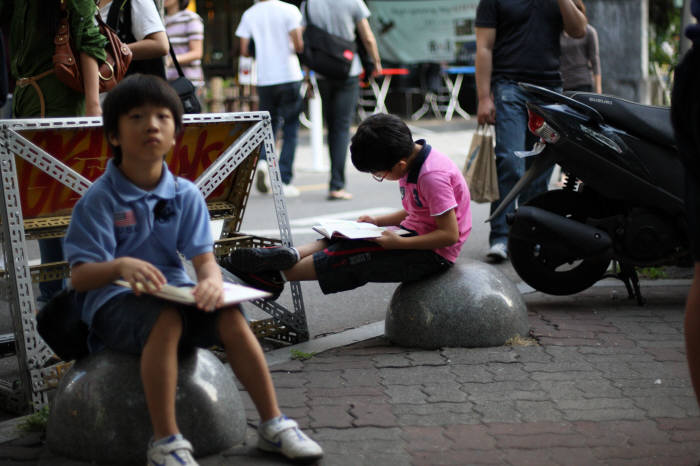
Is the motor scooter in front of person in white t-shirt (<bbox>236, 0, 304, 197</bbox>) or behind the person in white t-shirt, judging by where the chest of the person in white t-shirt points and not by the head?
behind

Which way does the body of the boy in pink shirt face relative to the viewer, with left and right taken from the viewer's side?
facing to the left of the viewer

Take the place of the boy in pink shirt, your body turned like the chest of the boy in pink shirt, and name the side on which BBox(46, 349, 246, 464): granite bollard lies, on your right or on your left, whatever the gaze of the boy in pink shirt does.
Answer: on your left

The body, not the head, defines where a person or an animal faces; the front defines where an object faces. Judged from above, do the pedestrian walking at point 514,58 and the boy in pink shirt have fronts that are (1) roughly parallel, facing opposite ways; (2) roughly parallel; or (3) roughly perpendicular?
roughly perpendicular

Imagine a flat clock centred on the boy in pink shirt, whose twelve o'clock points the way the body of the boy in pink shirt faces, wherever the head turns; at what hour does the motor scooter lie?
The motor scooter is roughly at 5 o'clock from the boy in pink shirt.

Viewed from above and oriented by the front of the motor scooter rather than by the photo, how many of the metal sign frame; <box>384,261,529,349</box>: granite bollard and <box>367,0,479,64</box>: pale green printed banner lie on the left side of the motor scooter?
1

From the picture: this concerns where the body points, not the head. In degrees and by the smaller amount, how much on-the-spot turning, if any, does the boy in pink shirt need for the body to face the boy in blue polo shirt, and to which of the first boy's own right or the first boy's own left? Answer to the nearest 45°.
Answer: approximately 45° to the first boy's own left

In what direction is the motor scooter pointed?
to the viewer's right

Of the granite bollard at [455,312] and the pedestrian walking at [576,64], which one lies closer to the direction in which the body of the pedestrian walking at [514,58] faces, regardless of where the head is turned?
the granite bollard

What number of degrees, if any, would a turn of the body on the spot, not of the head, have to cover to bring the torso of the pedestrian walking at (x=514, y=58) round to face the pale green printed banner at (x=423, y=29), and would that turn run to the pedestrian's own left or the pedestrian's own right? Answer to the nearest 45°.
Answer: approximately 180°

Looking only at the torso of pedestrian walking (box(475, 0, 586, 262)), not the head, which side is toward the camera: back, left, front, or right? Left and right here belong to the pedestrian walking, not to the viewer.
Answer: front

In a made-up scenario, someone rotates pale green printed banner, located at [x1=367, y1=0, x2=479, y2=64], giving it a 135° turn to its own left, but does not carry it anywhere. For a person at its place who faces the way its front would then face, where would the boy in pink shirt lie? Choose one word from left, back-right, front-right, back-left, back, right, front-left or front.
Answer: back-right

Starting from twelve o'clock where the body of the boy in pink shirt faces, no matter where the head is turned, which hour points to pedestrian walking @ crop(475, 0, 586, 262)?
The pedestrian walking is roughly at 4 o'clock from the boy in pink shirt.

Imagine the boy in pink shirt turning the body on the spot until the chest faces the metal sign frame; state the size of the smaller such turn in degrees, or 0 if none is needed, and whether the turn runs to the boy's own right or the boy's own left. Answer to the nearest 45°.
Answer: approximately 45° to the boy's own left

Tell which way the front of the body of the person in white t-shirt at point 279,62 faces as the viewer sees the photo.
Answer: away from the camera

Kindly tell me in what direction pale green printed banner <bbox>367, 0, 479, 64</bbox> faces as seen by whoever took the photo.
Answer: facing the viewer
